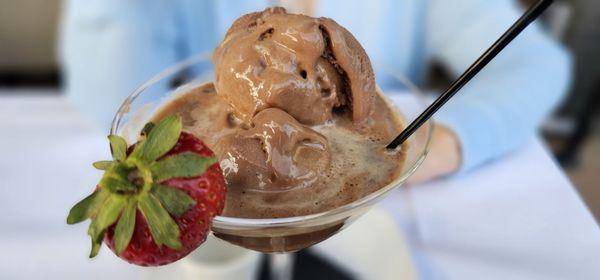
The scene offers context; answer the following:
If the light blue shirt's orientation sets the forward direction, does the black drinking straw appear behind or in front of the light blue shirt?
in front

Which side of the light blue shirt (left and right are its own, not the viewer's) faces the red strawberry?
front

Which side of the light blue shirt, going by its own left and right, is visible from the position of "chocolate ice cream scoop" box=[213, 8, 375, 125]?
front

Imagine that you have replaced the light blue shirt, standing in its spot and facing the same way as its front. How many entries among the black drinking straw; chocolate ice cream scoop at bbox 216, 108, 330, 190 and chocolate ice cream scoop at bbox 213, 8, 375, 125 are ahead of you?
3

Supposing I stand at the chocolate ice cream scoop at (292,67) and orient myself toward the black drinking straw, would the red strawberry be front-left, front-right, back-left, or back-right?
back-right

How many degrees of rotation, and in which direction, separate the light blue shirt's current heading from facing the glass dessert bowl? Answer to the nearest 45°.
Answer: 0° — it already faces it

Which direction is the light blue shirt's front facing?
toward the camera

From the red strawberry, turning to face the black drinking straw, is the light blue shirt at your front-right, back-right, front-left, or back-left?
front-left

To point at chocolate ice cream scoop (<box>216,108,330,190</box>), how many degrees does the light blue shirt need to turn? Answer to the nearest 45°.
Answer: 0° — it already faces it
